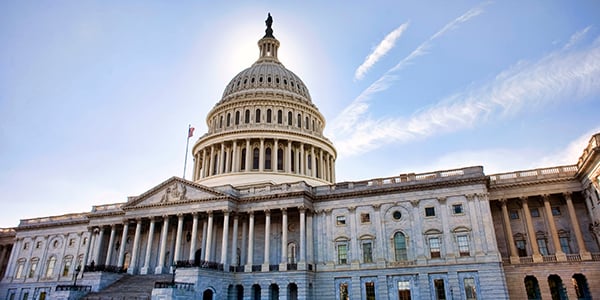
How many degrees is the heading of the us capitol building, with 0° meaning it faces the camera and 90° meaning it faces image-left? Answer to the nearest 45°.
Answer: approximately 45°
